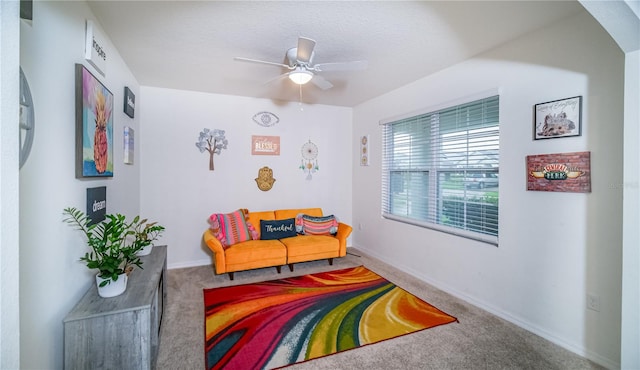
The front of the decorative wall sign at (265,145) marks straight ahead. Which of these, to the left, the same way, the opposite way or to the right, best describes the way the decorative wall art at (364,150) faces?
to the right

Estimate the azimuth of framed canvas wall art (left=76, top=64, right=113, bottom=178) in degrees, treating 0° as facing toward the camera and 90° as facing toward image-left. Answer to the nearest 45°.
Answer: approximately 270°

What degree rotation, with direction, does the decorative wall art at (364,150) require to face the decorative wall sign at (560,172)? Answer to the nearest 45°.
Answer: approximately 90° to its left

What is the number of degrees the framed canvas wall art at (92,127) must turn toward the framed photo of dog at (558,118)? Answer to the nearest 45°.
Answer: approximately 45° to its right
